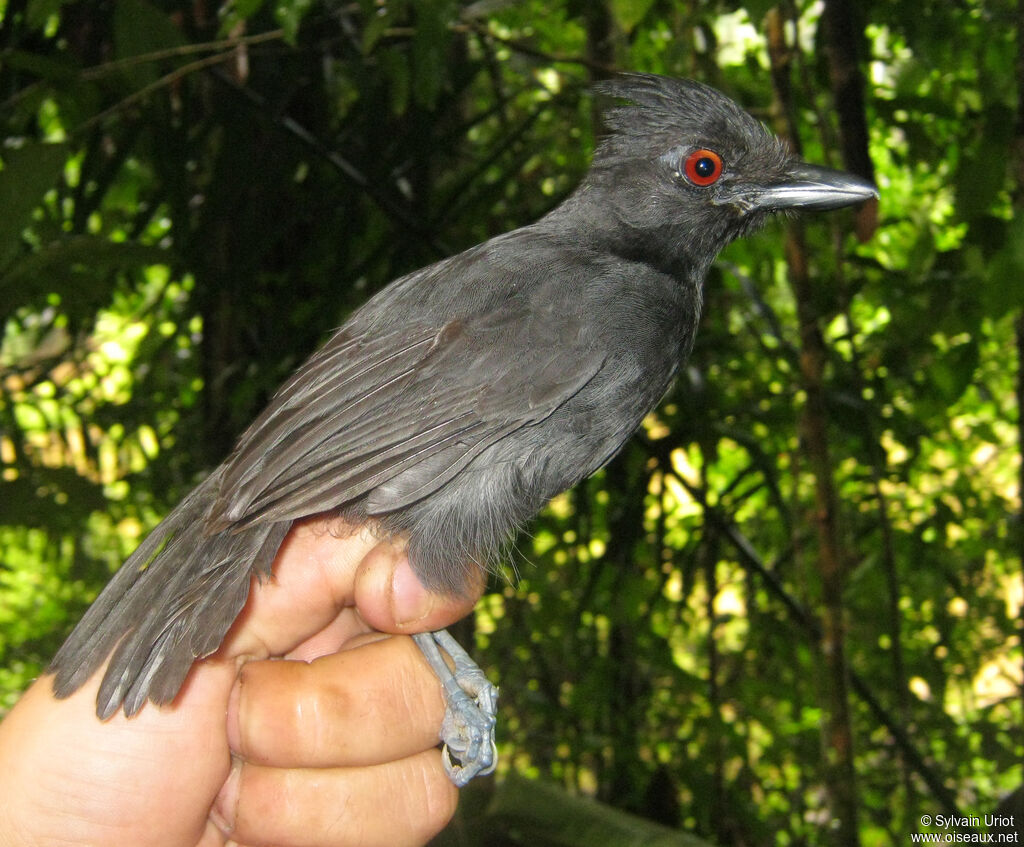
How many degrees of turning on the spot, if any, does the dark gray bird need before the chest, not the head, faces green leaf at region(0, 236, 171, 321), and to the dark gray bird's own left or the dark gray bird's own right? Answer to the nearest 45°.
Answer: approximately 135° to the dark gray bird's own left

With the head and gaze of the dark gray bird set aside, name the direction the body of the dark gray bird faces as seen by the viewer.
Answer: to the viewer's right
